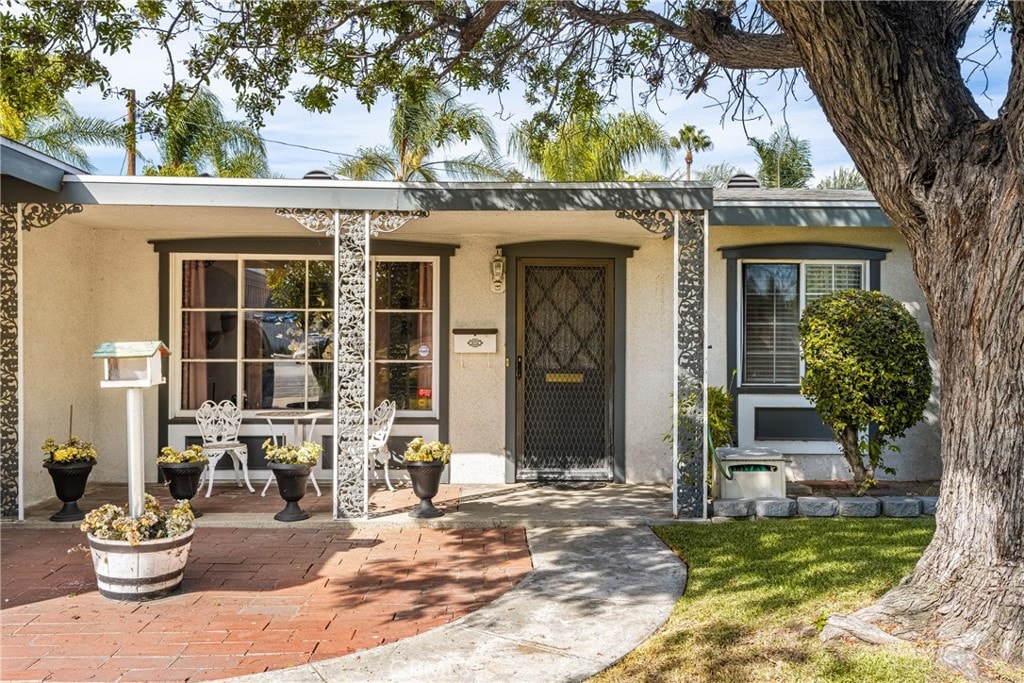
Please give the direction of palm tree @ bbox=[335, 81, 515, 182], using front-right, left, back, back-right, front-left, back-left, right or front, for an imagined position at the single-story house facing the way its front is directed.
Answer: back

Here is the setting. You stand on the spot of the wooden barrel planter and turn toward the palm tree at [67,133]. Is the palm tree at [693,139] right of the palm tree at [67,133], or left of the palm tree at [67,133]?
right

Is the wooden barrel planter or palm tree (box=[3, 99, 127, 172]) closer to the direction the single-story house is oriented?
the wooden barrel planter

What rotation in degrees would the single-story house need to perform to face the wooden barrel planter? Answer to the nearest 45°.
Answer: approximately 45° to its right

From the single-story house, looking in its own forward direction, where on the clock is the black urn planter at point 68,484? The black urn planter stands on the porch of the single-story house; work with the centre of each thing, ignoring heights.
The black urn planter is roughly at 2 o'clock from the single-story house.

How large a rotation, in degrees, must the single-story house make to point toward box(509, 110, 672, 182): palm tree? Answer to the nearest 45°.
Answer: approximately 180°

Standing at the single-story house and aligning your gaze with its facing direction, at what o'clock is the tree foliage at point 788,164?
The tree foliage is roughly at 7 o'clock from the single-story house.

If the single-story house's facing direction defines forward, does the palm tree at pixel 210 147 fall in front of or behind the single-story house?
behind

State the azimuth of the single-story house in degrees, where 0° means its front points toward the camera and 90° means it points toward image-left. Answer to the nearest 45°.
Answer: approximately 0°

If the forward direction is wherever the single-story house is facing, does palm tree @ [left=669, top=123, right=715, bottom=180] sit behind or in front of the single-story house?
behind
